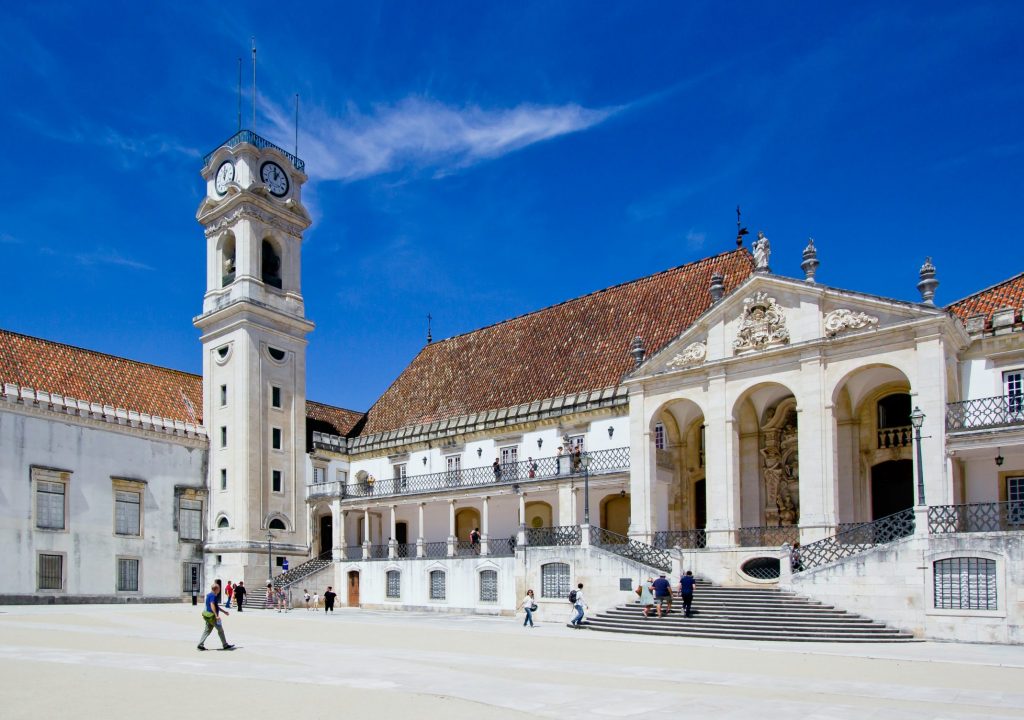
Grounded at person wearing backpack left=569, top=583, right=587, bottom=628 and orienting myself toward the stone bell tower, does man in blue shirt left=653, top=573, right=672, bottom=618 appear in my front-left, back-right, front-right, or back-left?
back-right

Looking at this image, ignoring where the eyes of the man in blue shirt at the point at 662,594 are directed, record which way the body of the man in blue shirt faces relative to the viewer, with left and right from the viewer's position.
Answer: facing away from the viewer

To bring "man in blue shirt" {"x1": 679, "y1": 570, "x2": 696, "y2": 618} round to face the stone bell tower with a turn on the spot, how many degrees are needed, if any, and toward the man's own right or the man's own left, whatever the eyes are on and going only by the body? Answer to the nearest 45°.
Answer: approximately 45° to the man's own left

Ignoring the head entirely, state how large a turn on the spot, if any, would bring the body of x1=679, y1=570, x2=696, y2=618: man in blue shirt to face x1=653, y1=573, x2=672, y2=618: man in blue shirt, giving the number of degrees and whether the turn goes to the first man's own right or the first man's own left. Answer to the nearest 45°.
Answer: approximately 45° to the first man's own left

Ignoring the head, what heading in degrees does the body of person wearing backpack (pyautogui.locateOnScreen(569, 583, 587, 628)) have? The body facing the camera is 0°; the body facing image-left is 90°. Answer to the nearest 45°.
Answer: approximately 270°

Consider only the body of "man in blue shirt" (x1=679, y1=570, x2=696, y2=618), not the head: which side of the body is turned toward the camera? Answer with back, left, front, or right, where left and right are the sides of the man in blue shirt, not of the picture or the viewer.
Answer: back
